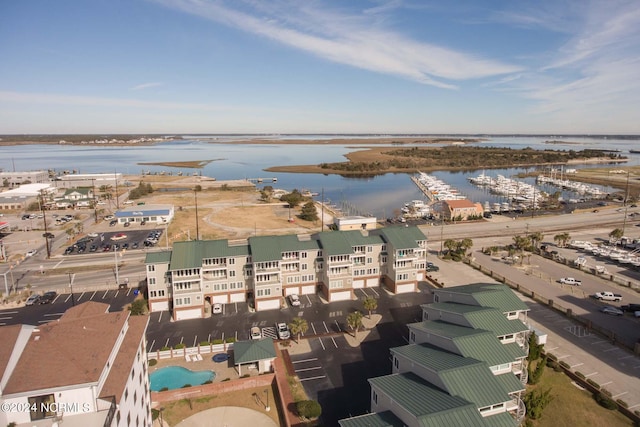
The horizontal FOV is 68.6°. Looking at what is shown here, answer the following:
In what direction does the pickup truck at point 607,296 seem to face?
to the viewer's left

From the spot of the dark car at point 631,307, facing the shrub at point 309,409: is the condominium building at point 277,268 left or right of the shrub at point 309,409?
right

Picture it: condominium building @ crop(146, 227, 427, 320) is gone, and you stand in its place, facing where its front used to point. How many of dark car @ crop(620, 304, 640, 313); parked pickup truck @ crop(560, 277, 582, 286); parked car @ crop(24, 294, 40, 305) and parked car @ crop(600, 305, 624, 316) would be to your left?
3

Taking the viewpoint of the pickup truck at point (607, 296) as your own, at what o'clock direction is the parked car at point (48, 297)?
The parked car is roughly at 11 o'clock from the pickup truck.

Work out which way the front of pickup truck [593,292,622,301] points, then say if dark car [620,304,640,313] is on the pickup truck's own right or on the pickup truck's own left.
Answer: on the pickup truck's own left

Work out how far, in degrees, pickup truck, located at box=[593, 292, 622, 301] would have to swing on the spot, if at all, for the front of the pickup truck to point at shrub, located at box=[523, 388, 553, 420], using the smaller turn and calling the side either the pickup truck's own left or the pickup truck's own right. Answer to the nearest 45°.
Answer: approximately 90° to the pickup truck's own left

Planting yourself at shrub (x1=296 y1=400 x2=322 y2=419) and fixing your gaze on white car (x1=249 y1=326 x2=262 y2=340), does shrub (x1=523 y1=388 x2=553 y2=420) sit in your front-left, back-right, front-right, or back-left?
back-right

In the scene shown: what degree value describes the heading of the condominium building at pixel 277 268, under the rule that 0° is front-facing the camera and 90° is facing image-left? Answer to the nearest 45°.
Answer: approximately 0°

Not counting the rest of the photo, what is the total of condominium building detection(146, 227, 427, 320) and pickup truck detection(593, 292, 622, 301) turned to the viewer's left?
1

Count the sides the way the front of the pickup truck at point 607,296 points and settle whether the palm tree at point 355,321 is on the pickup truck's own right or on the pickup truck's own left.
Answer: on the pickup truck's own left

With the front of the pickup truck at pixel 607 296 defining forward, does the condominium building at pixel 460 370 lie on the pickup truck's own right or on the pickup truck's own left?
on the pickup truck's own left

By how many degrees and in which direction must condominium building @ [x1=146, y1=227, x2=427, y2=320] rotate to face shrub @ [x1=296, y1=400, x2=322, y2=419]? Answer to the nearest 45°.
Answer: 0° — it already faces it
